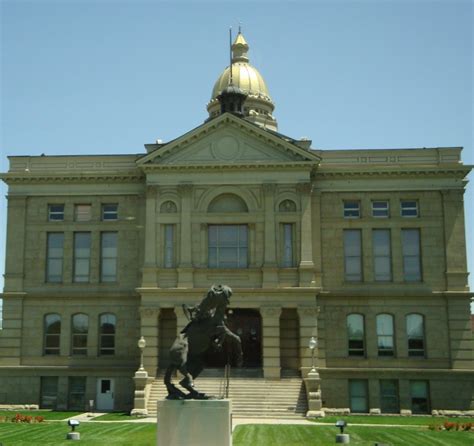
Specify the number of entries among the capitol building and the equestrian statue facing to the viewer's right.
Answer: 1

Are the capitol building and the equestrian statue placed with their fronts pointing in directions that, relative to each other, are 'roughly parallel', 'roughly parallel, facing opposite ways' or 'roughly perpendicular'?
roughly perpendicular

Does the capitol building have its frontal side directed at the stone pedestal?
yes

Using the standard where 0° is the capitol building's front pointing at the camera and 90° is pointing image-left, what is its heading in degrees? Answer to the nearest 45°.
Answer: approximately 0°

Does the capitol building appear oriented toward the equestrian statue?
yes

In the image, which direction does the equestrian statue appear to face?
to the viewer's right

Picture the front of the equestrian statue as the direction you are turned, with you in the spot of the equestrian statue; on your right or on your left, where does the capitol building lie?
on your left
